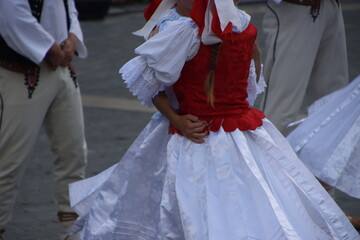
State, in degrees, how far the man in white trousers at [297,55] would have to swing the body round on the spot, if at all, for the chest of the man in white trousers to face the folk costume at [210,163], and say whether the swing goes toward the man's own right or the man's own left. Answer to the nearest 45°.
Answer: approximately 45° to the man's own right

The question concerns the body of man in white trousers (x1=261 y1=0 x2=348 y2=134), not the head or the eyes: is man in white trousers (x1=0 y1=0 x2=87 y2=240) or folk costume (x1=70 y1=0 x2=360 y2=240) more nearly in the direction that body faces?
the folk costume

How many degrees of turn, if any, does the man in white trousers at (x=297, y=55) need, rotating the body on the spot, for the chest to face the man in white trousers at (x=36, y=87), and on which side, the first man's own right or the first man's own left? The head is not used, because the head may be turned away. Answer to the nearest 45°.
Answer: approximately 90° to the first man's own right

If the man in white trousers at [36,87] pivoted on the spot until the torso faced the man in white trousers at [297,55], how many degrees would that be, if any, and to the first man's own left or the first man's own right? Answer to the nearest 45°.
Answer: approximately 45° to the first man's own left

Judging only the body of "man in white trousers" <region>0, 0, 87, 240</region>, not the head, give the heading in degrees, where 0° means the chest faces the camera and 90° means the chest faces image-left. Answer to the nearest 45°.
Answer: approximately 315°

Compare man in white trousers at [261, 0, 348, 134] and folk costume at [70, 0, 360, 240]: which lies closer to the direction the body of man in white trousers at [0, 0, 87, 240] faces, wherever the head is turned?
the folk costume
